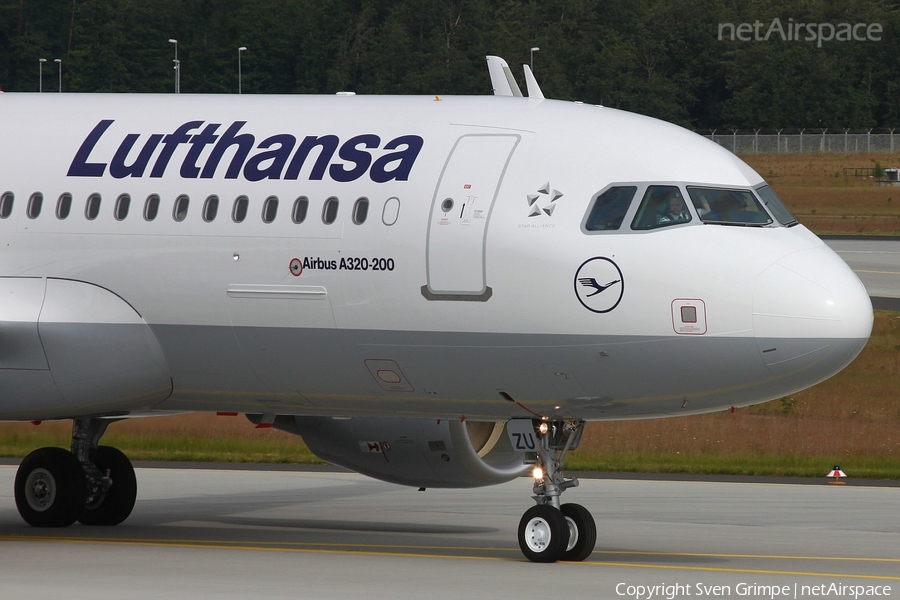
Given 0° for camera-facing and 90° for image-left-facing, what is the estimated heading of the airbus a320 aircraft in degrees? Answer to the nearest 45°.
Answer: approximately 315°
